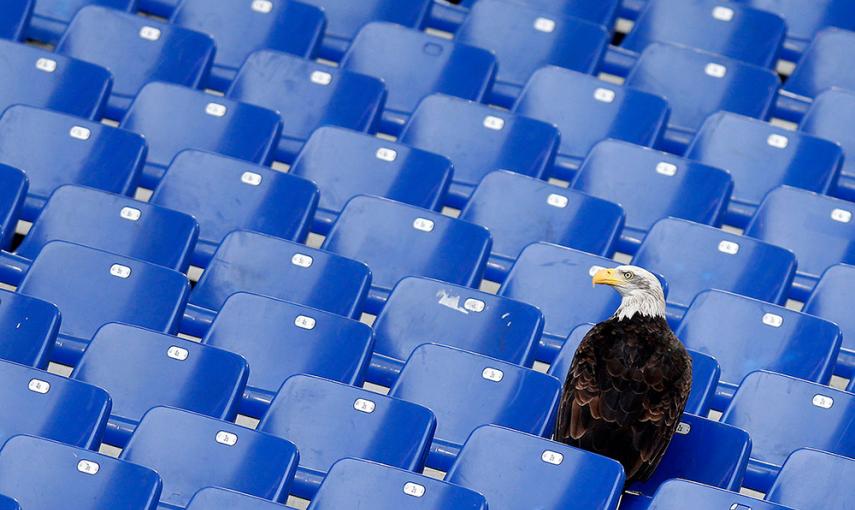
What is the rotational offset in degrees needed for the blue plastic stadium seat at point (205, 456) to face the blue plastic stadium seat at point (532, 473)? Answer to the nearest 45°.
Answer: approximately 135° to its left

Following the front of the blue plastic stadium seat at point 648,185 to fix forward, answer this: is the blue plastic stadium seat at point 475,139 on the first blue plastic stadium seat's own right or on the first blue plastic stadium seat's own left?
on the first blue plastic stadium seat's own right

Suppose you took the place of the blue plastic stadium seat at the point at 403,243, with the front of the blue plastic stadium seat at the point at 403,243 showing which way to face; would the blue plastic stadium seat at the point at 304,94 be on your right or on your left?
on your right

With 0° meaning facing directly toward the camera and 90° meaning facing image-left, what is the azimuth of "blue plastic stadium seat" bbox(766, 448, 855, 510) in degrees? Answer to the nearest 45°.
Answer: approximately 45°

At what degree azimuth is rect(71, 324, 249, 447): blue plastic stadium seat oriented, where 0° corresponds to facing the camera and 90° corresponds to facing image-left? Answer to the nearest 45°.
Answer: approximately 45°
